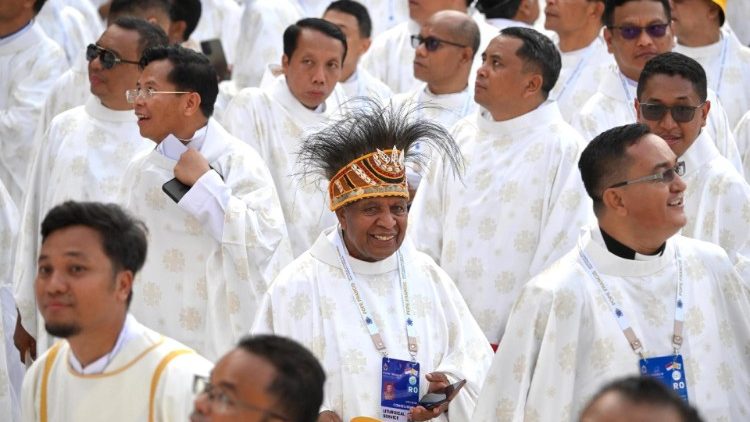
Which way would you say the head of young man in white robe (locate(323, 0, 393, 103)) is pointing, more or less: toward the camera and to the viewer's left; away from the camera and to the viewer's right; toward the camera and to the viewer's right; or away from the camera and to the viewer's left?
toward the camera and to the viewer's left

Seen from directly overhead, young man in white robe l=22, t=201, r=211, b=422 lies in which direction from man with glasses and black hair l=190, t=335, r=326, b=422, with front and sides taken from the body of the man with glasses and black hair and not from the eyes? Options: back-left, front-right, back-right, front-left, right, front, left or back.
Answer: right

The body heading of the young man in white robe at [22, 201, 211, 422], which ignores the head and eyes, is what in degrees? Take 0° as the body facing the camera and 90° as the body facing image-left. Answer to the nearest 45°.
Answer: approximately 45°

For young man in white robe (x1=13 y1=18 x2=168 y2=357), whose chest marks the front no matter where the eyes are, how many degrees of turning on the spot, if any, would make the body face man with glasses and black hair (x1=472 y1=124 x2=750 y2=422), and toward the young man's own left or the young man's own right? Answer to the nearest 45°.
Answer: approximately 90° to the young man's own left

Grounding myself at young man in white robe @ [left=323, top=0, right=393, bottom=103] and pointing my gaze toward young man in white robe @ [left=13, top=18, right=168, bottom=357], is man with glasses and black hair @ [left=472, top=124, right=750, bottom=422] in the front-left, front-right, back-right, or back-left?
front-left

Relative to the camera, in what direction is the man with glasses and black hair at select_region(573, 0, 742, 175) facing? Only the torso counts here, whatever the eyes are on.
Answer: toward the camera

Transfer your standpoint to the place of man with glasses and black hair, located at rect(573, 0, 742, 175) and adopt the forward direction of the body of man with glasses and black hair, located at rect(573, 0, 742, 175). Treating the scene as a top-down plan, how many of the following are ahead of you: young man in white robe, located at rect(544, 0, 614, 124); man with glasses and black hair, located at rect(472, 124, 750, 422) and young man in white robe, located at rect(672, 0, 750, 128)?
1

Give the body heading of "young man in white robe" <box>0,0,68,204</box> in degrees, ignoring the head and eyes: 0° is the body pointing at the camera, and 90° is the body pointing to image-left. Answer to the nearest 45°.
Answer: approximately 45°

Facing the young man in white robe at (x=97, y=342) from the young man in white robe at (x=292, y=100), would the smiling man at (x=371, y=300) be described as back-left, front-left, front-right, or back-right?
front-left

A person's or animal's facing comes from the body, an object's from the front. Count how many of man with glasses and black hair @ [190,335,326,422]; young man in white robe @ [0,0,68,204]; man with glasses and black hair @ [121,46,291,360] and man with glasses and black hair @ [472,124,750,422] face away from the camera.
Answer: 0

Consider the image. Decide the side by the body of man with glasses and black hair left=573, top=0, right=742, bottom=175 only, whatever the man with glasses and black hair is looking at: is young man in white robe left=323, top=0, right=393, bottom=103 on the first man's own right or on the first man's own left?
on the first man's own right

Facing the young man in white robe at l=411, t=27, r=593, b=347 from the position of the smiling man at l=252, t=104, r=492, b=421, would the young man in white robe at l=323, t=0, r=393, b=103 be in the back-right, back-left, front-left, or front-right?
front-left
